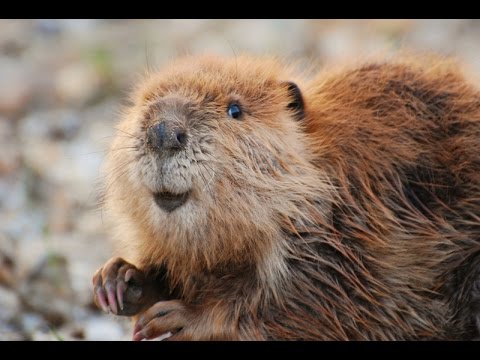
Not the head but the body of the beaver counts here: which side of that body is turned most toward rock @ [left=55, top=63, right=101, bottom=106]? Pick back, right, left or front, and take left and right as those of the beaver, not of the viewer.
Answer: right

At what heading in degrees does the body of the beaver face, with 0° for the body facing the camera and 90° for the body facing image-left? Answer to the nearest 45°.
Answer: approximately 45°

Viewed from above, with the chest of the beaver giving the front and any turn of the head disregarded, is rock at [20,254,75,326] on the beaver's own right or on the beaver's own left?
on the beaver's own right

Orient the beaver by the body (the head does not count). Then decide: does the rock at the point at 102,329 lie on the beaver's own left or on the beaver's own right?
on the beaver's own right

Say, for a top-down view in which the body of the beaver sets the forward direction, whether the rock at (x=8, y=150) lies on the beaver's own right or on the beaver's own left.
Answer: on the beaver's own right
